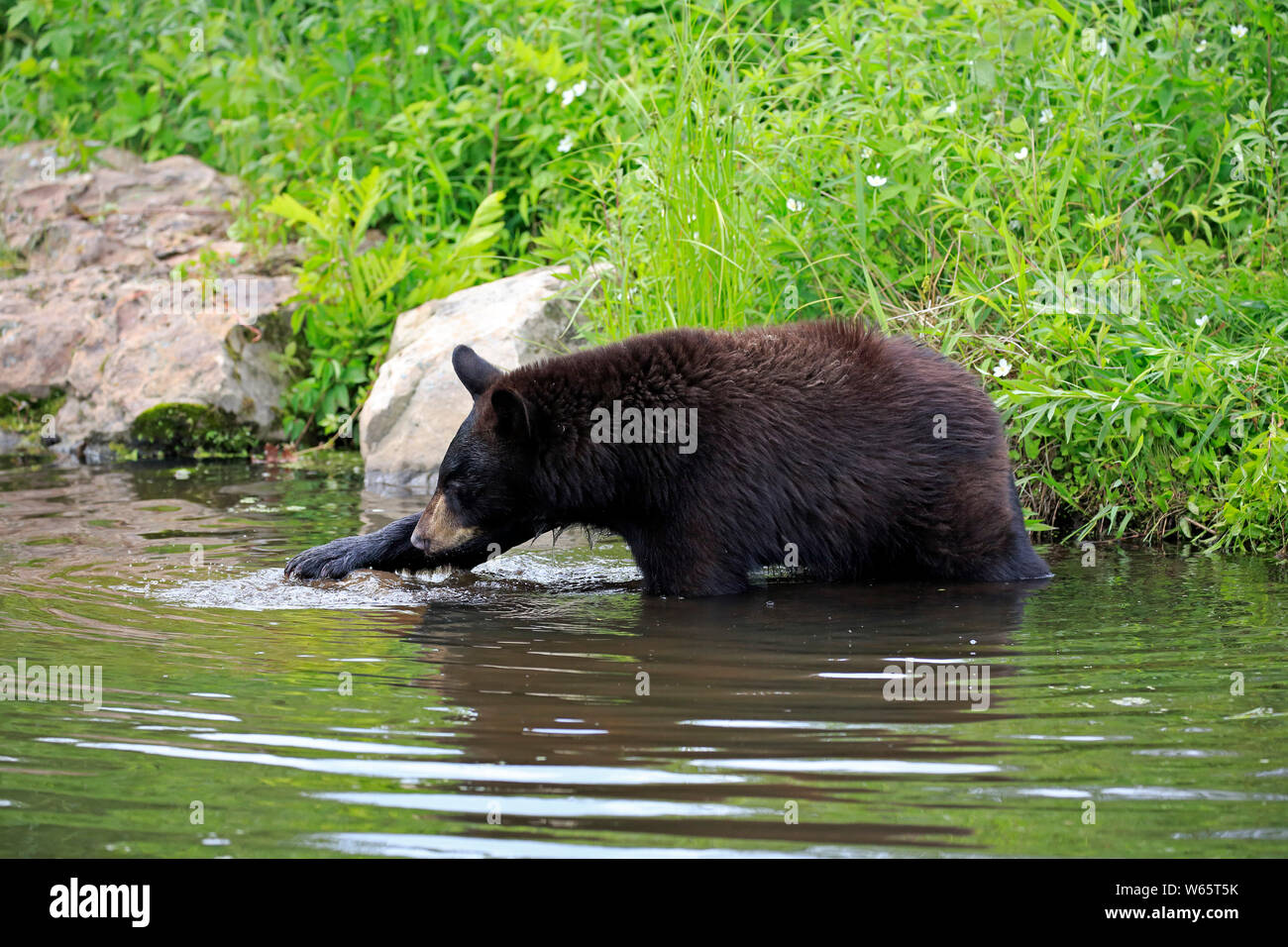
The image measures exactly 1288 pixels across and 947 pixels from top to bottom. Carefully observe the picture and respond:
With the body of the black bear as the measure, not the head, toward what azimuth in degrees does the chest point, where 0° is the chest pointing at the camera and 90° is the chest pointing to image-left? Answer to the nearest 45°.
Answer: approximately 90°

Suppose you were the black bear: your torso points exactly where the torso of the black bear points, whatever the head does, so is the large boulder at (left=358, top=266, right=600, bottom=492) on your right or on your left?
on your right

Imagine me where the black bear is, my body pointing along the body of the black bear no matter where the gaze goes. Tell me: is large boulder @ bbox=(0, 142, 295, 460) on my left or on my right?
on my right

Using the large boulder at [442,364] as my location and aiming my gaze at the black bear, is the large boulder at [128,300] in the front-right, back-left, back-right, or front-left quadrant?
back-right
